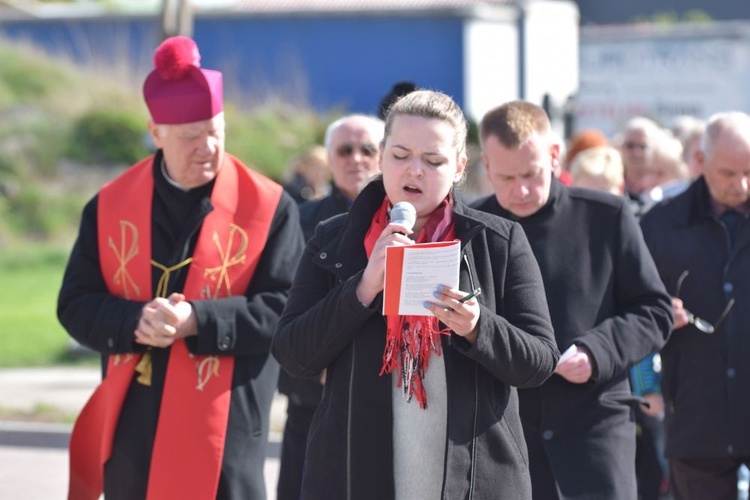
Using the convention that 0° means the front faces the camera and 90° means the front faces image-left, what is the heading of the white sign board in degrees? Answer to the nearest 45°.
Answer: approximately 0°

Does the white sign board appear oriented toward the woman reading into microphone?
yes

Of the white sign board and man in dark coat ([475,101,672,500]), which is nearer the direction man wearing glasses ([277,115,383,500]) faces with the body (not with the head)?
the man in dark coat

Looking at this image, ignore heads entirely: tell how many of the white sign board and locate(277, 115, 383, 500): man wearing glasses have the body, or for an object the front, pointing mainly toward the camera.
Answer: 2

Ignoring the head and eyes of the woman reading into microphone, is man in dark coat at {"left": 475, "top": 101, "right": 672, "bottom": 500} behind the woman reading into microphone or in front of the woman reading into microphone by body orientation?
behind

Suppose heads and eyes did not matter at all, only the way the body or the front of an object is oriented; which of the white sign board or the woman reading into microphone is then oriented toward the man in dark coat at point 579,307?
the white sign board

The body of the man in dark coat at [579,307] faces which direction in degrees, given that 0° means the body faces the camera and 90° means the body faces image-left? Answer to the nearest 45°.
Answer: approximately 45°
